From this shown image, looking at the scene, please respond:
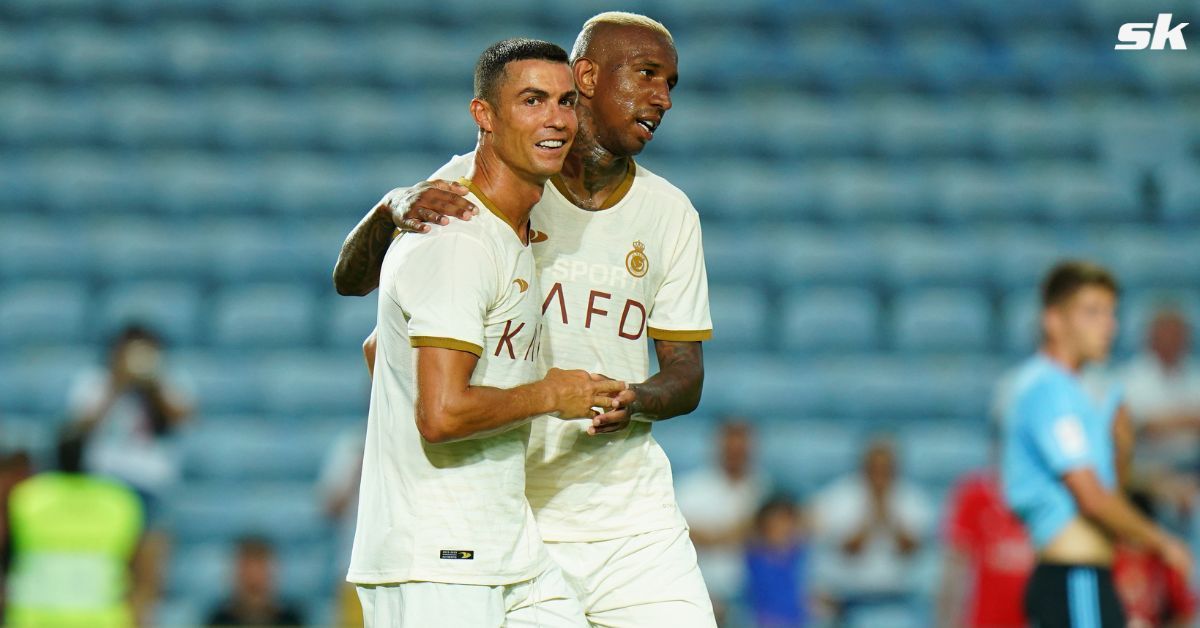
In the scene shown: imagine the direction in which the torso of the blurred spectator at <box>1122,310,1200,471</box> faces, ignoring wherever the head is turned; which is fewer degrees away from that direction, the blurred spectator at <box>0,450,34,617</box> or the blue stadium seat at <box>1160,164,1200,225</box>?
the blurred spectator

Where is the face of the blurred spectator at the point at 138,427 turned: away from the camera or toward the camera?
toward the camera

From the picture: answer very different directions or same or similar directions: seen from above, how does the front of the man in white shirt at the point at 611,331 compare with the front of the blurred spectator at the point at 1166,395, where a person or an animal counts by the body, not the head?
same or similar directions

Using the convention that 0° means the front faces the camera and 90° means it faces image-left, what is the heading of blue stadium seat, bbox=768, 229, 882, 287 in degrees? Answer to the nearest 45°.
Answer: approximately 0°

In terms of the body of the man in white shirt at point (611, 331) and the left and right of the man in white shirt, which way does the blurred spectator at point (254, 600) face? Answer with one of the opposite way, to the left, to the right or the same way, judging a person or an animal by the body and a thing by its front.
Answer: the same way

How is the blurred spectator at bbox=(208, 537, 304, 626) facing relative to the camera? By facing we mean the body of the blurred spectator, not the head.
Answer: toward the camera

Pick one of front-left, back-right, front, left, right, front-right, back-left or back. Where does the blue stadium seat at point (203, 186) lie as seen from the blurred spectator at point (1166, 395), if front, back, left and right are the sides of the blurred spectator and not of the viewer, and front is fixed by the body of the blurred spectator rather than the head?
right

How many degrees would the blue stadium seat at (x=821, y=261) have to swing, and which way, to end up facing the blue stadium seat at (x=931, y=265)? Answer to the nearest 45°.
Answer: approximately 90° to its left

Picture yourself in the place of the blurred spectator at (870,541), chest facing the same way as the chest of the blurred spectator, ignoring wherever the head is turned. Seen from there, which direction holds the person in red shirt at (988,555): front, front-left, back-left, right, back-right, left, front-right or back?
front-left

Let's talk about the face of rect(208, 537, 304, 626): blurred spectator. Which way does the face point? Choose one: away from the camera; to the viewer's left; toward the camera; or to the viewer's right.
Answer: toward the camera

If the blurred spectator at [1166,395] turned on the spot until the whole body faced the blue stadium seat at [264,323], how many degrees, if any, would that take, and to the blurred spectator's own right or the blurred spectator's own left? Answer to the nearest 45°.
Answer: approximately 90° to the blurred spectator's own right

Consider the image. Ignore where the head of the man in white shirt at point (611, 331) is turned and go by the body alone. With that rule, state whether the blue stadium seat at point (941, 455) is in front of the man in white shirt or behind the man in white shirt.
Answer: behind

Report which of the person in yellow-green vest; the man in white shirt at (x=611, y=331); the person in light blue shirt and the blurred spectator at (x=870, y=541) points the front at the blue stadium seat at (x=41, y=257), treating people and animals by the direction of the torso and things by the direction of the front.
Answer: the person in yellow-green vest

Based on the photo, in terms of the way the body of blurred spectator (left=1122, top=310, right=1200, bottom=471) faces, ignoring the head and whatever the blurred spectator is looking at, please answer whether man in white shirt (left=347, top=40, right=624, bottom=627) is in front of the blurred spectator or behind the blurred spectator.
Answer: in front

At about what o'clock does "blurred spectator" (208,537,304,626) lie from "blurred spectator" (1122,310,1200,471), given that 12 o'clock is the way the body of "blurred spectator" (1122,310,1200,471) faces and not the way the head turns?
"blurred spectator" (208,537,304,626) is roughly at 2 o'clock from "blurred spectator" (1122,310,1200,471).

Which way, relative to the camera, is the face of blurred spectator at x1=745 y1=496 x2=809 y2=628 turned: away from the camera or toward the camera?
toward the camera

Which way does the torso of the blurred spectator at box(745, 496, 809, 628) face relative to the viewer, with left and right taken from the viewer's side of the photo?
facing the viewer
